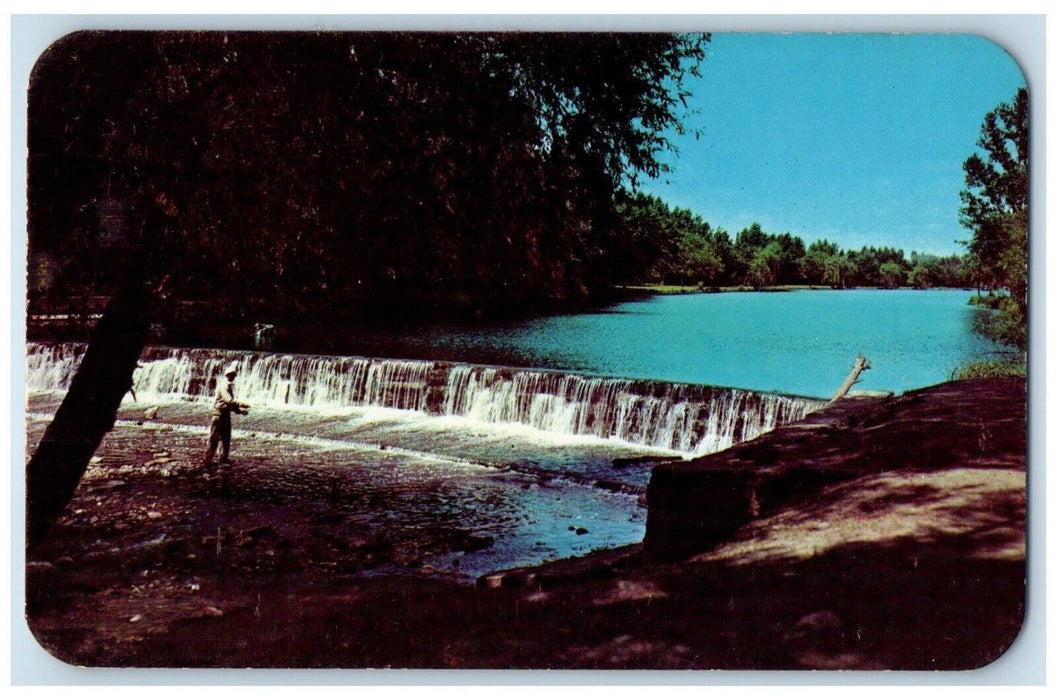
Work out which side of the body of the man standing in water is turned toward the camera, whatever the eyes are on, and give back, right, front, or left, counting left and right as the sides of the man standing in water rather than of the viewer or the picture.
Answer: right

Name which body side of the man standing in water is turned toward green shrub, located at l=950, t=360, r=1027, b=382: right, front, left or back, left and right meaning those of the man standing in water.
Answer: front

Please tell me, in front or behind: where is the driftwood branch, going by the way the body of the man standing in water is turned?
in front
